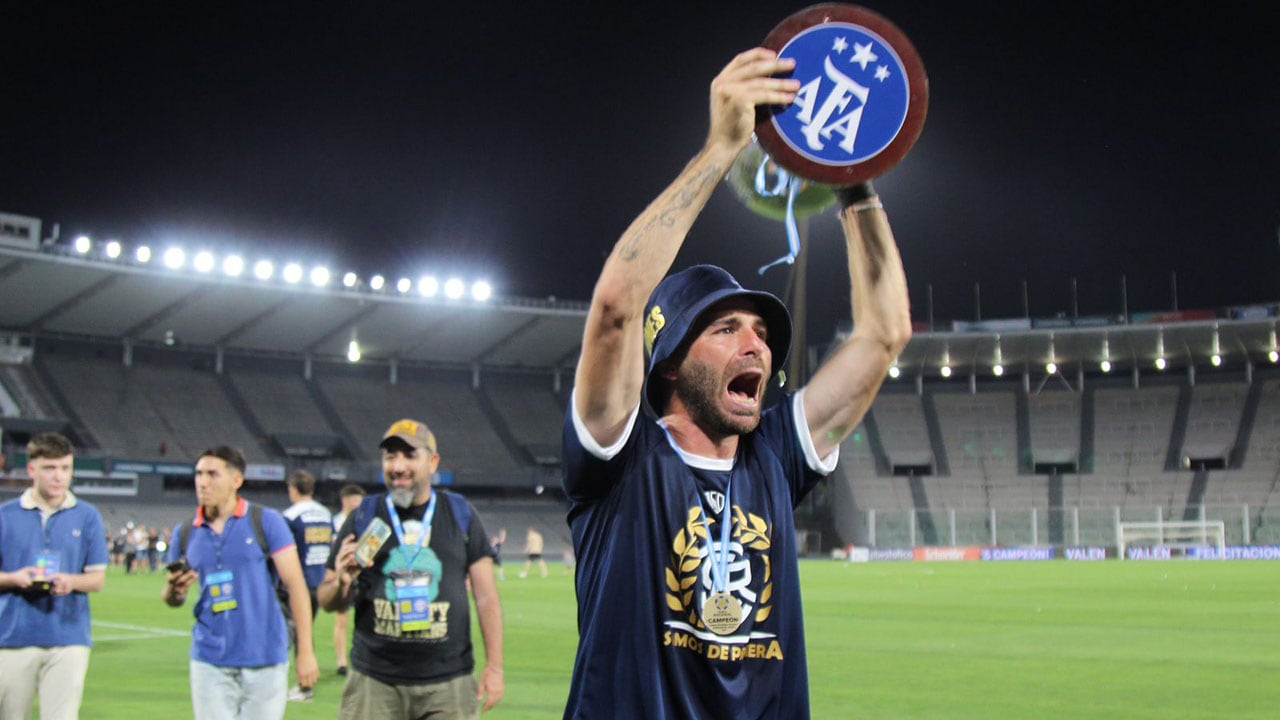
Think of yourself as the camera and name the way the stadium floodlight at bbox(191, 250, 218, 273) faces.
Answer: facing the viewer

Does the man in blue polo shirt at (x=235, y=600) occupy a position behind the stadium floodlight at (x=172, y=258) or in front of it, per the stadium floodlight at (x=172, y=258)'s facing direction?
in front

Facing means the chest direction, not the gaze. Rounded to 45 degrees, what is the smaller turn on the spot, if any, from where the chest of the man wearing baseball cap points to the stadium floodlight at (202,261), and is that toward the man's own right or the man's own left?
approximately 180°

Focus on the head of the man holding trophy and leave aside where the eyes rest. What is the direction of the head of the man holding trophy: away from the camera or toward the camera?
toward the camera

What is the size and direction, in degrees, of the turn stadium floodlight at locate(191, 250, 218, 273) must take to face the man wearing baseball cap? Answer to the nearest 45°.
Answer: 0° — it already faces them

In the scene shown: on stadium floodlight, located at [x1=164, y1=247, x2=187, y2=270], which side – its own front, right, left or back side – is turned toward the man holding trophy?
front

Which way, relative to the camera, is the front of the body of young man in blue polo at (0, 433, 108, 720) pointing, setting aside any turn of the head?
toward the camera

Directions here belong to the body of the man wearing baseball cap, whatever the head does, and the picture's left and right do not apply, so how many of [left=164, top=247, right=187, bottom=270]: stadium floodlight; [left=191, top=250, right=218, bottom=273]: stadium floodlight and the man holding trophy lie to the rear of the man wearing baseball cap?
2

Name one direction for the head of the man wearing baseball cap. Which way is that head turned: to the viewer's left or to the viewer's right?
to the viewer's left

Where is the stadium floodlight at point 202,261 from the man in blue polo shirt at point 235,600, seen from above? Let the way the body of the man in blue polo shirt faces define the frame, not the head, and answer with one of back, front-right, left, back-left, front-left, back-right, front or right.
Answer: back-right

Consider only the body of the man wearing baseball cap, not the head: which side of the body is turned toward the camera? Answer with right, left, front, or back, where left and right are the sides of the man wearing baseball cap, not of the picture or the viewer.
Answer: front

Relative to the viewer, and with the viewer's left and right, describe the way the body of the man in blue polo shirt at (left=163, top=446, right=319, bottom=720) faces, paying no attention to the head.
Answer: facing the viewer and to the left of the viewer

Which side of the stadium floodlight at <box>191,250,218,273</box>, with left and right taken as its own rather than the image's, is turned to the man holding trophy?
front

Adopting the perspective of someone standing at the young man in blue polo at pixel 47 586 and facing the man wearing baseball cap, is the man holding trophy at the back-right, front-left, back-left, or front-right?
front-right

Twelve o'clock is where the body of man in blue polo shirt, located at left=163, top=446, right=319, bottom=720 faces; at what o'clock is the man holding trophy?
The man holding trophy is roughly at 10 o'clock from the man in blue polo shirt.

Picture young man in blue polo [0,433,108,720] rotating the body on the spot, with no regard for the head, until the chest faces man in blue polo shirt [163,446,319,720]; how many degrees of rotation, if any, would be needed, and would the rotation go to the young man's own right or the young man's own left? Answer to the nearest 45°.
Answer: approximately 45° to the young man's own left

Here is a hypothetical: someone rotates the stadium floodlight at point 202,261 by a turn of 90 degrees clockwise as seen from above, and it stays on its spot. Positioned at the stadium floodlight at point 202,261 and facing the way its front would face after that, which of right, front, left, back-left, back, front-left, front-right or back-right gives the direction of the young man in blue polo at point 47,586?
left
